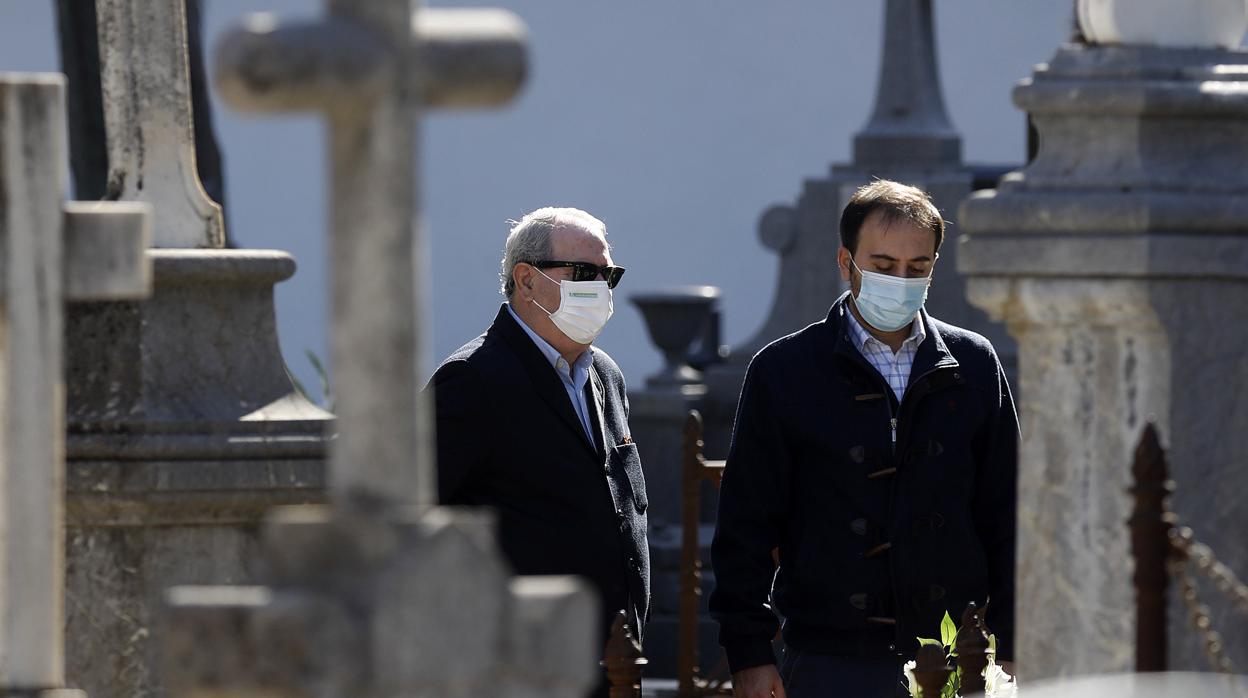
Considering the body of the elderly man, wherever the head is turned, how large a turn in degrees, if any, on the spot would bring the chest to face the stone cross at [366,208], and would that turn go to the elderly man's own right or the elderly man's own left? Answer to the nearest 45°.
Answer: approximately 45° to the elderly man's own right

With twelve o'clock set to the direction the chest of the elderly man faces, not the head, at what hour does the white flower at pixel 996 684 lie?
The white flower is roughly at 12 o'clock from the elderly man.

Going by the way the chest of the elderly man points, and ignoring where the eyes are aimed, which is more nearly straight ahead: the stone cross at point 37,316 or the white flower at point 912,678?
the white flower

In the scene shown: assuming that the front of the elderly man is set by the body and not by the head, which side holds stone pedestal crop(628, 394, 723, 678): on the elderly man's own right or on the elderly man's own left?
on the elderly man's own left

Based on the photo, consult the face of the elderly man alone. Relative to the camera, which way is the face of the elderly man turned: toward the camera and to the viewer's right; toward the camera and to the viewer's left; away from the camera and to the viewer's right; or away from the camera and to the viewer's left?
toward the camera and to the viewer's right

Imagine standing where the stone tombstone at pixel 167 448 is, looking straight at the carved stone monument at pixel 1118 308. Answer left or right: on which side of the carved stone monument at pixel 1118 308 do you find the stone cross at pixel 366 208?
right

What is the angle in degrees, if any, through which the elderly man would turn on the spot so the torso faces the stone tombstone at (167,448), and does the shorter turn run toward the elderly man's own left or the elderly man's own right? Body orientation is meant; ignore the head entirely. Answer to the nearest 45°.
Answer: approximately 90° to the elderly man's own right

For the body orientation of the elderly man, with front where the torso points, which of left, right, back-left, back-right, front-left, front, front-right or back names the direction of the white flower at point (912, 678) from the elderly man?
front

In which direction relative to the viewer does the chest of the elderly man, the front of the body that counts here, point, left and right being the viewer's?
facing the viewer and to the right of the viewer

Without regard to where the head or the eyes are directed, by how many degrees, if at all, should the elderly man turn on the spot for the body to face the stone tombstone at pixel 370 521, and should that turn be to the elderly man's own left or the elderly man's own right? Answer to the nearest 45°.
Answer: approximately 45° to the elderly man's own right

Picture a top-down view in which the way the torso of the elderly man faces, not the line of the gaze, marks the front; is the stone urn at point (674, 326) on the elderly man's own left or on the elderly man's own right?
on the elderly man's own left

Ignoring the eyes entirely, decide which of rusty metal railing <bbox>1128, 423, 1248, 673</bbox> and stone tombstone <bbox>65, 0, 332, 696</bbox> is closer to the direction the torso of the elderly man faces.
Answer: the rusty metal railing

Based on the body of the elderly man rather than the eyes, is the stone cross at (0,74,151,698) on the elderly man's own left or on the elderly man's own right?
on the elderly man's own right
